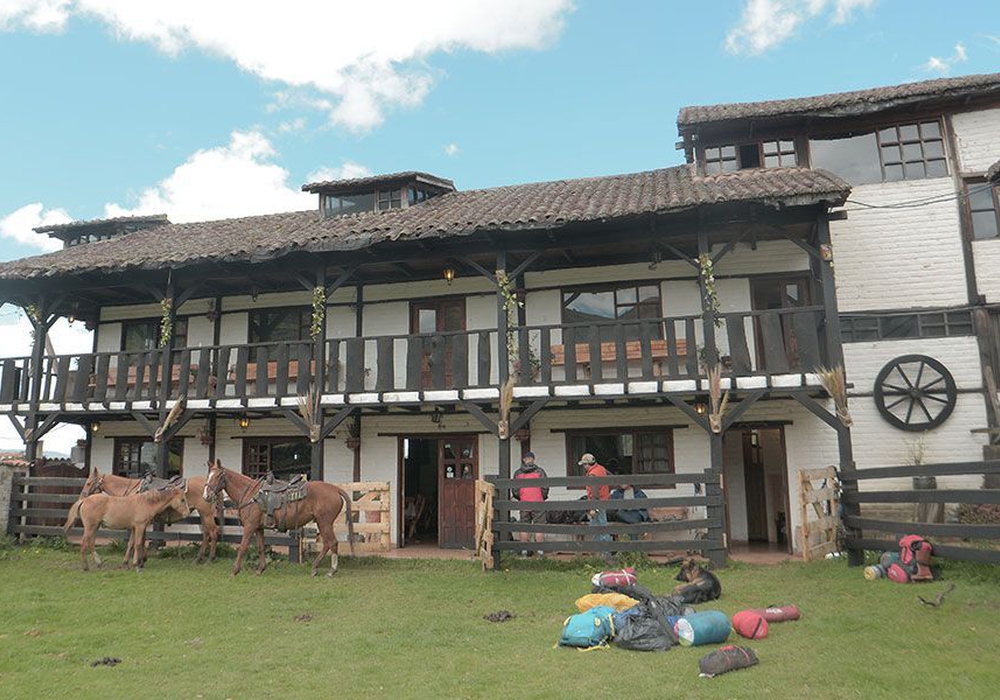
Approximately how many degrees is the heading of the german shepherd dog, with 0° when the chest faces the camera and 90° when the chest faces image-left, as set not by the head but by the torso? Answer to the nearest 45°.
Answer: approximately 90°

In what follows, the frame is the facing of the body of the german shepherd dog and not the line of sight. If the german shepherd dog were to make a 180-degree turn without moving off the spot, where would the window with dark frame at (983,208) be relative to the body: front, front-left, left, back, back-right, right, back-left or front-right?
front-left

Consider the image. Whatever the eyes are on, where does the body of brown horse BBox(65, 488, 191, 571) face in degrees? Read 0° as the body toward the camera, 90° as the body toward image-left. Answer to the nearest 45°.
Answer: approximately 270°

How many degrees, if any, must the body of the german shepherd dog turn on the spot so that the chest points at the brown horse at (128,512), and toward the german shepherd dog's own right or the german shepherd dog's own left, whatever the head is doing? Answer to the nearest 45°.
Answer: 0° — it already faces it

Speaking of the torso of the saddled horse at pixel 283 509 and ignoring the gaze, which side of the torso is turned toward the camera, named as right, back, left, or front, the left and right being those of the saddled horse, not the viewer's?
left

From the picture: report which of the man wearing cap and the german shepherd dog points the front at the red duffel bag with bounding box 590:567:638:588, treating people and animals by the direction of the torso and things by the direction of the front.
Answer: the german shepherd dog

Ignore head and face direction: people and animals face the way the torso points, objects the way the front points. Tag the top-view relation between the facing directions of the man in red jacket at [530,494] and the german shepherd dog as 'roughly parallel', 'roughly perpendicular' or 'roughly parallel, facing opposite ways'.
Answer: roughly perpendicular
